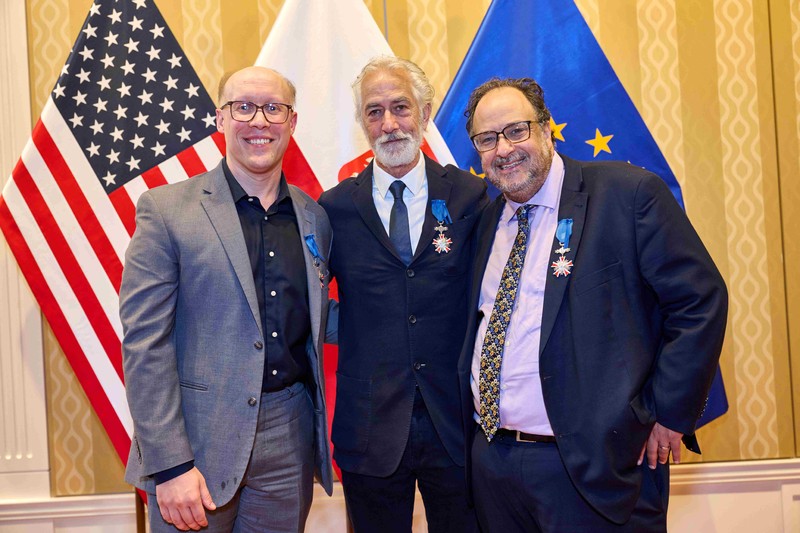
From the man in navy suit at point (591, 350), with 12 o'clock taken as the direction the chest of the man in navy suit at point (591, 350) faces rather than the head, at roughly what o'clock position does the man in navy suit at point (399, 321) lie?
the man in navy suit at point (399, 321) is roughly at 2 o'clock from the man in navy suit at point (591, 350).

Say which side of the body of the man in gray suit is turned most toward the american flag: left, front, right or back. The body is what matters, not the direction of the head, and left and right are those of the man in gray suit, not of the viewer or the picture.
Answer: back

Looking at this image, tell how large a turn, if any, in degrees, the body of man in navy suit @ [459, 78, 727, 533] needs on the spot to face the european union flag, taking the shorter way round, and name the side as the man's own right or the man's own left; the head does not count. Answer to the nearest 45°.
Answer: approximately 135° to the man's own right

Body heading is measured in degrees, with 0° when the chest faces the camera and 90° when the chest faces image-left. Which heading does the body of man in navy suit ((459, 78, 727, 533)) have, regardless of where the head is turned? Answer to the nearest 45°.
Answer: approximately 45°

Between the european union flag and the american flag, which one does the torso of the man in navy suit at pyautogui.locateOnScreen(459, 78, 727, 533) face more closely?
the american flag

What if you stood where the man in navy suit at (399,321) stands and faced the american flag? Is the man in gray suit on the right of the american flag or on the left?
left

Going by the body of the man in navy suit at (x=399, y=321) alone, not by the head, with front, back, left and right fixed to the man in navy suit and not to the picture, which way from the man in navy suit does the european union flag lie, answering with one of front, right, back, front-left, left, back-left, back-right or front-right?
back-left

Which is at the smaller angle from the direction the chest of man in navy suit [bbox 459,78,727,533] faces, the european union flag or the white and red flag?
the white and red flag

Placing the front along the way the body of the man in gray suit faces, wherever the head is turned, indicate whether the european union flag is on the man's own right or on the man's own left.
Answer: on the man's own left

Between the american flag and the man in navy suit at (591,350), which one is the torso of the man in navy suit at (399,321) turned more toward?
the man in navy suit

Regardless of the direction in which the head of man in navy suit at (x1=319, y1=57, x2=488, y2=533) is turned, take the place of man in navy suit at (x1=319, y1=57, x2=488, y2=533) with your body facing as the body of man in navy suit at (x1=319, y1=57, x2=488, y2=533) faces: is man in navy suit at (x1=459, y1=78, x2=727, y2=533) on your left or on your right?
on your left
